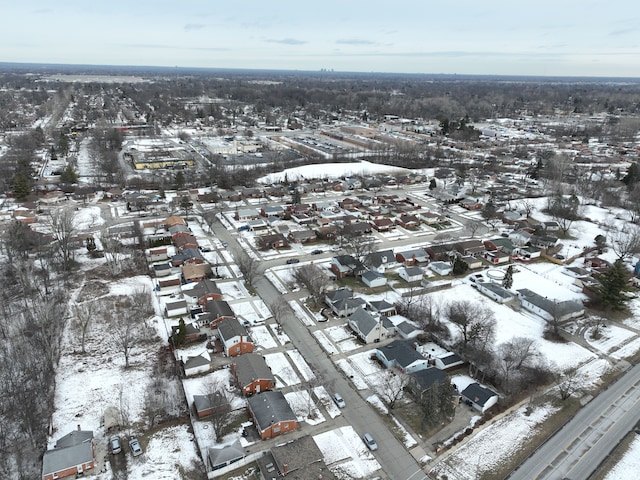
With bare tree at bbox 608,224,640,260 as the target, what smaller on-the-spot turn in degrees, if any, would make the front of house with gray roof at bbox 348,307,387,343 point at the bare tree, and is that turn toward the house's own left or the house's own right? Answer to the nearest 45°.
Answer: approximately 180°

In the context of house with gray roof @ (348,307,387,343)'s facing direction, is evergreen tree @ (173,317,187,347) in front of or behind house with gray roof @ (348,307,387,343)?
in front

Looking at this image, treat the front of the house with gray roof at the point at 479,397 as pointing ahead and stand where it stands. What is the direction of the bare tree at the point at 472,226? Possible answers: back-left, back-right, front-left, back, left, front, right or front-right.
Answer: back-right

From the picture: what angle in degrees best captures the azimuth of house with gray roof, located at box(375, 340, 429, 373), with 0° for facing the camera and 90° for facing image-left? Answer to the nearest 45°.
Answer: approximately 45°

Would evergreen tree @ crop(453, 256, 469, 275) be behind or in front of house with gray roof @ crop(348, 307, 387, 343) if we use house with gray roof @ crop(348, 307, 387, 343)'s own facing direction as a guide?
behind

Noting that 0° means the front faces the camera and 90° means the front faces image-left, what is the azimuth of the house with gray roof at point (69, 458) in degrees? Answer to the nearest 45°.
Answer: approximately 315°

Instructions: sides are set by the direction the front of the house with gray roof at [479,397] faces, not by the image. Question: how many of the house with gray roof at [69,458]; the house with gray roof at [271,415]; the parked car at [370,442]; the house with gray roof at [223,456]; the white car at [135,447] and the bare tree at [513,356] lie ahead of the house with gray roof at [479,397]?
5

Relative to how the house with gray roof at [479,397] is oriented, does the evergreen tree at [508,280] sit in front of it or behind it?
behind

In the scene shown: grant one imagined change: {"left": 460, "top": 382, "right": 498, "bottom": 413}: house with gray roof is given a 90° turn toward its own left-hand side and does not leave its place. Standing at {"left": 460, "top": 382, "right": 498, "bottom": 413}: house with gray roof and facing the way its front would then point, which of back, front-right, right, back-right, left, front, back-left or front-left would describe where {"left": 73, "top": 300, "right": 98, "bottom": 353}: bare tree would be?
back-right

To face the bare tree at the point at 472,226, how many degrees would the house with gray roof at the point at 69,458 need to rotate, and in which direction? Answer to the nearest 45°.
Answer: approximately 45° to its left

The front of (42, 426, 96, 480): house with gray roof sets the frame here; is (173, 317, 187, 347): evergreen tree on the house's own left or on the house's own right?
on the house's own left

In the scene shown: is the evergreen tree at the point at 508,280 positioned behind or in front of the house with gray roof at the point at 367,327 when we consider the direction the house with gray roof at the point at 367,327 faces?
behind

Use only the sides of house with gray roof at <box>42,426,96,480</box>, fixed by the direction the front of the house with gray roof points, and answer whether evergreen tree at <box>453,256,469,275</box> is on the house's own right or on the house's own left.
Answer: on the house's own left

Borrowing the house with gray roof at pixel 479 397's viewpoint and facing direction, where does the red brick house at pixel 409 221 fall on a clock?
The red brick house is roughly at 4 o'clock from the house with gray roof.

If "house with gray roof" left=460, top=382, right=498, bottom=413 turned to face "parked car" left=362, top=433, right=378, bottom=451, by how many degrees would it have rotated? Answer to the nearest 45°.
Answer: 0° — it already faces it
